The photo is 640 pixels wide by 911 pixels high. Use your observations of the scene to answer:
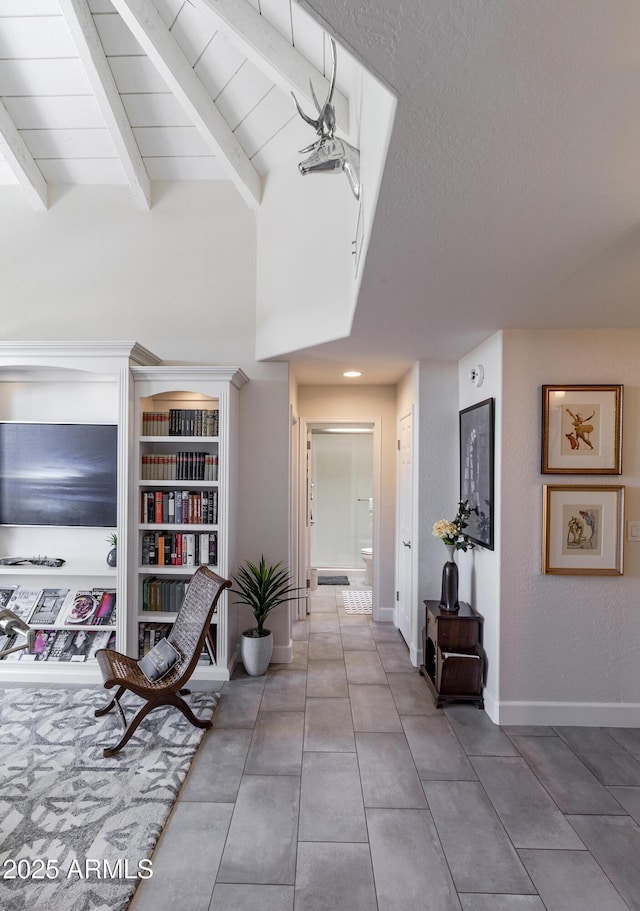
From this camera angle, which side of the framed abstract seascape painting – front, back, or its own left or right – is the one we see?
front

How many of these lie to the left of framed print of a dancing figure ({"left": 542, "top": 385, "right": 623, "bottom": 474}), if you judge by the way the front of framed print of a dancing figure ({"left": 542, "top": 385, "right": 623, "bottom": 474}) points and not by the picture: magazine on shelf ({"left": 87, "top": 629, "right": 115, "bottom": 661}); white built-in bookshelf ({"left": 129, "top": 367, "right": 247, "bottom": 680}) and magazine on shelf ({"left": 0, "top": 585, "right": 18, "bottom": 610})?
0

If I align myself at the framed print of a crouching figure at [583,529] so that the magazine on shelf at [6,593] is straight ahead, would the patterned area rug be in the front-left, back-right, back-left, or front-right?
front-left

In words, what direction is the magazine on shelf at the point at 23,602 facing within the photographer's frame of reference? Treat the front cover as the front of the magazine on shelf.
facing the viewer

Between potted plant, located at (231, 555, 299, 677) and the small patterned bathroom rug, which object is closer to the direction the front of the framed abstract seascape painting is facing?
the potted plant

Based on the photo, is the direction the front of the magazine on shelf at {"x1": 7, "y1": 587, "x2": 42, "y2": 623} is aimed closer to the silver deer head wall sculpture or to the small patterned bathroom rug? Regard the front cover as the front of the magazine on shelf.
the silver deer head wall sculpture

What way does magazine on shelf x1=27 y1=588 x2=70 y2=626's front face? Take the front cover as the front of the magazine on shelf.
toward the camera

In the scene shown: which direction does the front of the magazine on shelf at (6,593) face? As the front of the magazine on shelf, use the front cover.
toward the camera

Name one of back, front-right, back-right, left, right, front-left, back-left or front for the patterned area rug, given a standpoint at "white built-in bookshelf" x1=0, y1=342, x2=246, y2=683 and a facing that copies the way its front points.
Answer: front

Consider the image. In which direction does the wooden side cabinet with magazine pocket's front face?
to the viewer's left

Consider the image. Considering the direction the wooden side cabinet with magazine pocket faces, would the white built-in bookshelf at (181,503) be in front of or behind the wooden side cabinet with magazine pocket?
in front
